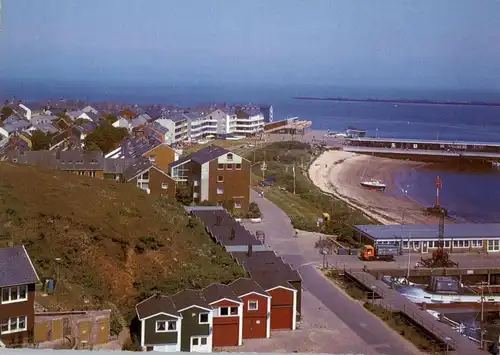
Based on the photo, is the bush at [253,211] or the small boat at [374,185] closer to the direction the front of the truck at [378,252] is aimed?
the bush

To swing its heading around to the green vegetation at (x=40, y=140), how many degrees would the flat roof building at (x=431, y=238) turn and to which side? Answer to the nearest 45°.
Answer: approximately 135° to its right

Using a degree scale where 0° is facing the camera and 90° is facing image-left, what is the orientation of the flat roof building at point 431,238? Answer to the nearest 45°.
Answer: approximately 0°

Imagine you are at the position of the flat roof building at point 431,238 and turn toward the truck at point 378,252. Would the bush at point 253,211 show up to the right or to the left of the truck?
right

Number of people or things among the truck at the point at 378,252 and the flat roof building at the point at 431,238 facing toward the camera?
1

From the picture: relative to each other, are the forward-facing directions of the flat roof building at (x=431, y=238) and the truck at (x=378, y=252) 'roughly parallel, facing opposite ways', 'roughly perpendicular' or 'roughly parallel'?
roughly perpendicular

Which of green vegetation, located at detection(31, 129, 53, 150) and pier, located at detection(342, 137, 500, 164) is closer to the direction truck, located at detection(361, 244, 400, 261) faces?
the green vegetation

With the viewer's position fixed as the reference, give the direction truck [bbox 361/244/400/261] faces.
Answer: facing to the left of the viewer

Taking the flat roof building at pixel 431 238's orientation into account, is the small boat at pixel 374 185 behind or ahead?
behind

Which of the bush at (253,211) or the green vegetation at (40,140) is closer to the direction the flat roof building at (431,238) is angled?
the bush

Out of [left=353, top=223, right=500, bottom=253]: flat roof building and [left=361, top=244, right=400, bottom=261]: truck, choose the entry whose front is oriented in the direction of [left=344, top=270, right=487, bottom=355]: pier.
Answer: the flat roof building

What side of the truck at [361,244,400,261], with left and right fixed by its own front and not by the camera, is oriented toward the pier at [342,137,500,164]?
right

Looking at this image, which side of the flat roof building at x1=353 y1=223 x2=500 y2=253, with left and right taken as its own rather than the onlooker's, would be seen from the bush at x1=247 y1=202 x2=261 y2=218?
right

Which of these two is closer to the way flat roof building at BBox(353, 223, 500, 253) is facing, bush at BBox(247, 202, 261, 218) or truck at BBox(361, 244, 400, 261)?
the truck

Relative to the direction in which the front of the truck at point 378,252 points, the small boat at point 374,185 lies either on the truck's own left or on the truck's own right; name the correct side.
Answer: on the truck's own right

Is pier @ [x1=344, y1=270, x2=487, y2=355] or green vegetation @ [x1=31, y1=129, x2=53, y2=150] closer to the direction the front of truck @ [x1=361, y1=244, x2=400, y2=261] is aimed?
the green vegetation

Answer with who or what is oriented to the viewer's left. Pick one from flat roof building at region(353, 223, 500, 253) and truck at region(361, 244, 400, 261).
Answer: the truck
